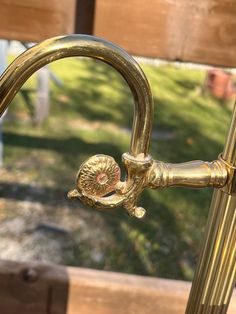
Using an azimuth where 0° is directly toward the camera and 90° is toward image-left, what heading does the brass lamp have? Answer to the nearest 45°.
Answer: approximately 90°
